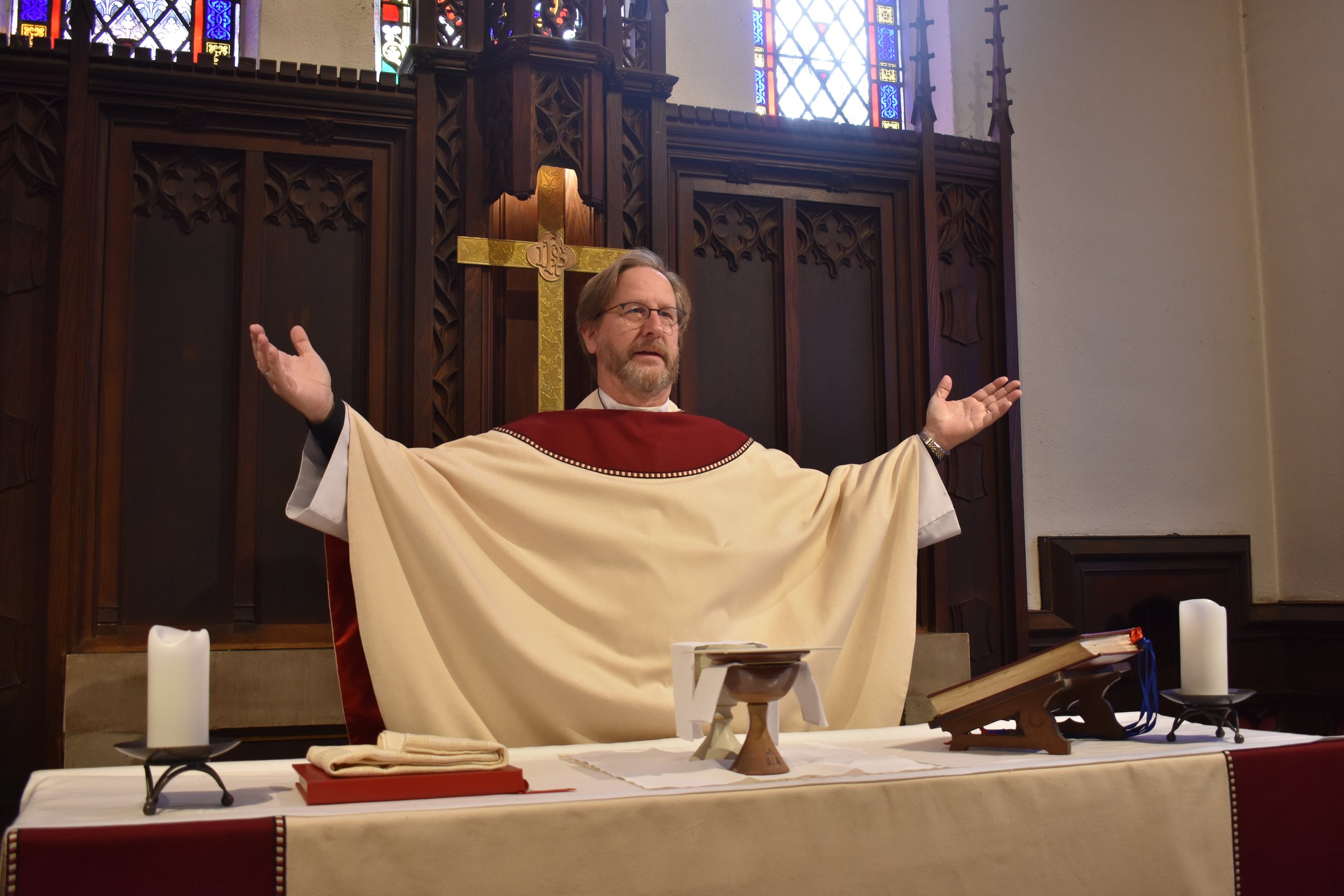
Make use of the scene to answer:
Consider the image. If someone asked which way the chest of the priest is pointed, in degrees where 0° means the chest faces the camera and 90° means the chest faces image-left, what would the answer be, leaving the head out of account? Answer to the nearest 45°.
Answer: approximately 0°

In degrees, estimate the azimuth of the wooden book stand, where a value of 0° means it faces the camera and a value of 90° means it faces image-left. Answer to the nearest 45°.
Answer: approximately 135°

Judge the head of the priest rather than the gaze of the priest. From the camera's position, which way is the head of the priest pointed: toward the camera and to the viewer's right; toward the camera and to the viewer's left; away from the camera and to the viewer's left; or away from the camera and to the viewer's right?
toward the camera and to the viewer's right

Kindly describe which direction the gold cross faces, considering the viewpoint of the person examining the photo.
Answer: facing the viewer

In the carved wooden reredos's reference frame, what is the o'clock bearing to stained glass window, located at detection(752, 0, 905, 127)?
The stained glass window is roughly at 8 o'clock from the carved wooden reredos.

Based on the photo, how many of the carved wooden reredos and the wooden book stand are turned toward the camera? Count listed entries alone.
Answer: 1

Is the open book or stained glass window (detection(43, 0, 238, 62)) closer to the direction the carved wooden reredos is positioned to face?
the open book

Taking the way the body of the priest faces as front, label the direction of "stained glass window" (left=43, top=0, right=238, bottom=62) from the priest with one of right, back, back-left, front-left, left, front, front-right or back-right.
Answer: back-right

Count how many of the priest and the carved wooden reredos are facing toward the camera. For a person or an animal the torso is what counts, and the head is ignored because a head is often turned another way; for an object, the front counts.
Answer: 2

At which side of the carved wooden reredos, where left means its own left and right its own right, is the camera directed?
front

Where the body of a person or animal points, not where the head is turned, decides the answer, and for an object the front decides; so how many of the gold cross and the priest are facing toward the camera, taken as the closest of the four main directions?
2

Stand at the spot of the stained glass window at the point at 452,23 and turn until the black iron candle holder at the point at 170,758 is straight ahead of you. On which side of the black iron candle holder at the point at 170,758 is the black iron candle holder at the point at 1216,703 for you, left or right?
left

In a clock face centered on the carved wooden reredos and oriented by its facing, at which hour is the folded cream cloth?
The folded cream cloth is roughly at 12 o'clock from the carved wooden reredos.
